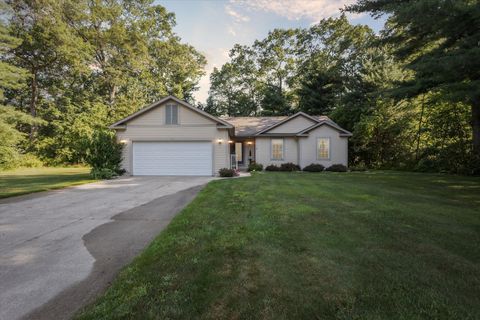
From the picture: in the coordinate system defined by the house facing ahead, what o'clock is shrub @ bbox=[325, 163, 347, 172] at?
The shrub is roughly at 9 o'clock from the house.

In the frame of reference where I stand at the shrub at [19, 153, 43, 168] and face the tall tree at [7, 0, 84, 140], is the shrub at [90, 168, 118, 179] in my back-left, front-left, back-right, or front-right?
back-right

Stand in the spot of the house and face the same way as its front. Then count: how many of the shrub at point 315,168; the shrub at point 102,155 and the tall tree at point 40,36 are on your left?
1

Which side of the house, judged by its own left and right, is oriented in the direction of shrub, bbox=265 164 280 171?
front

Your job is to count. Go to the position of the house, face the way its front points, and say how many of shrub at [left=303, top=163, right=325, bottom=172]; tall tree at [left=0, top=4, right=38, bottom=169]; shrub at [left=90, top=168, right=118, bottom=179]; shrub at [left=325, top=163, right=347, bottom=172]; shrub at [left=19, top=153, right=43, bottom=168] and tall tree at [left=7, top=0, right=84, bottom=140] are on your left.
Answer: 2

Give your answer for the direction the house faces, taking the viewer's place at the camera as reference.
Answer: facing the viewer

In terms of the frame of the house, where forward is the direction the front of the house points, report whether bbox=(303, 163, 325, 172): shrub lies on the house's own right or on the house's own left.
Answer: on the house's own left

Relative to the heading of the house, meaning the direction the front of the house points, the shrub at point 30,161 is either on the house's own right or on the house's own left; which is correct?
on the house's own right

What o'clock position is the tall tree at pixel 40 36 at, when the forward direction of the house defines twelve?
The tall tree is roughly at 4 o'clock from the house.

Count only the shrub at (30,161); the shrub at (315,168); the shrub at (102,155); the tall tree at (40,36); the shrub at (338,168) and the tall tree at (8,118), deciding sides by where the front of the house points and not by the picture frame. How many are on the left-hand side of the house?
2

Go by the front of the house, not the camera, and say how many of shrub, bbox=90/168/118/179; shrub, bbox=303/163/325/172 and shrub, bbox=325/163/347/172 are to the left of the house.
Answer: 2
